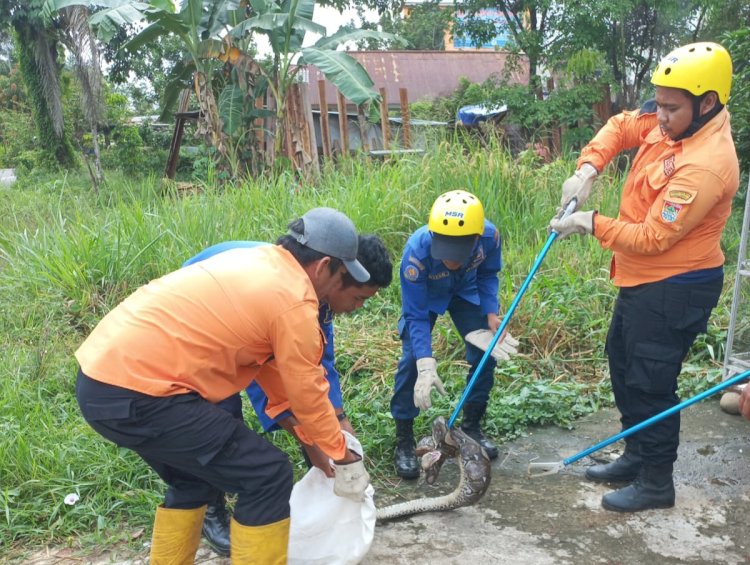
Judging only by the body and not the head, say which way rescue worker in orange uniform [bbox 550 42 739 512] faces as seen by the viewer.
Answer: to the viewer's left

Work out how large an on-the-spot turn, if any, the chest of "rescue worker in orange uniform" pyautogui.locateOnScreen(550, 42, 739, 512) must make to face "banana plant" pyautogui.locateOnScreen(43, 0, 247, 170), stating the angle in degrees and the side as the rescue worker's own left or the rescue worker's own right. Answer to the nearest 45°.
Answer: approximately 45° to the rescue worker's own right

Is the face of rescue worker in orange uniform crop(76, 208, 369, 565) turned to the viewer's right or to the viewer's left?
to the viewer's right

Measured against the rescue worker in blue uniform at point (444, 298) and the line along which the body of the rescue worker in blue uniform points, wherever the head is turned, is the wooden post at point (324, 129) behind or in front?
behind

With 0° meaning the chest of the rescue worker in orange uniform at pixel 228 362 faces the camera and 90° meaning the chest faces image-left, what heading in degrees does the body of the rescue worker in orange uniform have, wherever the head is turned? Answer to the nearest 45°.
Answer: approximately 270°

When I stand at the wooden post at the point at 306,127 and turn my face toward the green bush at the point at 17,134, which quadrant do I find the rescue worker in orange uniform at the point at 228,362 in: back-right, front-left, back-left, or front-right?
back-left

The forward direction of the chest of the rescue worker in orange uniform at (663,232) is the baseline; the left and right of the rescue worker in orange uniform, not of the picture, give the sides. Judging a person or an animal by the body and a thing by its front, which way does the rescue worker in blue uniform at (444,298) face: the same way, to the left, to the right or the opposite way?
to the left

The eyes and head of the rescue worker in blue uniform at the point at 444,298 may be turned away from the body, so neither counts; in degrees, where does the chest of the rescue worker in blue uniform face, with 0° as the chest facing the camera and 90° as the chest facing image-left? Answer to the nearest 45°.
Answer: approximately 0°

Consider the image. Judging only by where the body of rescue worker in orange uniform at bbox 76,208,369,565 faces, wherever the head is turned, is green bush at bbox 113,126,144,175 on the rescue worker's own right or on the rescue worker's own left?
on the rescue worker's own left
